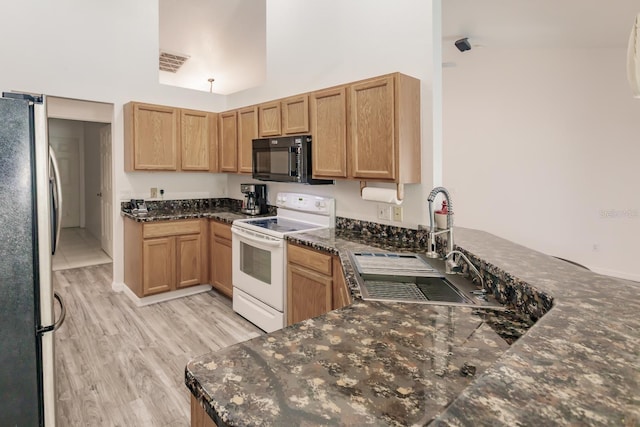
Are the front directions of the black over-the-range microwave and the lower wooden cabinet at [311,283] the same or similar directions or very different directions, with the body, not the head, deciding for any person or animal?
same or similar directions

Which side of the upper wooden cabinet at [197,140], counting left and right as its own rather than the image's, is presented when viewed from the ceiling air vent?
back

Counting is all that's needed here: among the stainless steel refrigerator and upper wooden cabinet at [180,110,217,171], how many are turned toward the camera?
1

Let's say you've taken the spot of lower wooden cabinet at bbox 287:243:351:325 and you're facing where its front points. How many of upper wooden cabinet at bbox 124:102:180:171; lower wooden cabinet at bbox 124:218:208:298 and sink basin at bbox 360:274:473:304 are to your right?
2

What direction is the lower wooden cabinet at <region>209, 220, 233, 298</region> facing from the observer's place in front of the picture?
facing the viewer and to the left of the viewer

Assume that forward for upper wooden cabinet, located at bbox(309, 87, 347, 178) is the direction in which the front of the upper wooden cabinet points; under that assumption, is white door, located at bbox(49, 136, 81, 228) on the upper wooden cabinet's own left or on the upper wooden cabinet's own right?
on the upper wooden cabinet's own right

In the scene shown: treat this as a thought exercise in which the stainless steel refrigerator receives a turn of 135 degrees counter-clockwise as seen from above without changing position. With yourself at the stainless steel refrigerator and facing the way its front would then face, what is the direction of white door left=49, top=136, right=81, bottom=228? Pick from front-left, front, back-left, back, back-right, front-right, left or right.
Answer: front-right

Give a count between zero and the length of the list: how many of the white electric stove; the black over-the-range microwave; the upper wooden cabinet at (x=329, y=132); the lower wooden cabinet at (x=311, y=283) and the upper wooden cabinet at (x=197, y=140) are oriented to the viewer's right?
0

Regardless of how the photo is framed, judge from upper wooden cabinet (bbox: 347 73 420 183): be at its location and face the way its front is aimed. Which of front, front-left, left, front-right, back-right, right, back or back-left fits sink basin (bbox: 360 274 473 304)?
front-left

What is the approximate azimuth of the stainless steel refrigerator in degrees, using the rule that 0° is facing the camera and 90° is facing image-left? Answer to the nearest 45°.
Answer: approximately 270°

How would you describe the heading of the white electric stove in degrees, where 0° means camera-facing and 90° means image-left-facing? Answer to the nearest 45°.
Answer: approximately 45°

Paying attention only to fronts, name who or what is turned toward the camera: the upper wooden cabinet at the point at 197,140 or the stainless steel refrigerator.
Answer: the upper wooden cabinet

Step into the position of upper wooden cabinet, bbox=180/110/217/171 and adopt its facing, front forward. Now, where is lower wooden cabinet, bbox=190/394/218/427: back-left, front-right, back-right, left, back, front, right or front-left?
front

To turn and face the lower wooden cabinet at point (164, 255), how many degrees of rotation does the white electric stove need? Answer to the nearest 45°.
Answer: approximately 90° to its right

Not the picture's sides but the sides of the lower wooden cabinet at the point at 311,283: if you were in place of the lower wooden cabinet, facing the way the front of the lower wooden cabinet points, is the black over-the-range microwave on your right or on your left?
on your right

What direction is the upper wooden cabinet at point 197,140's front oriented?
toward the camera
